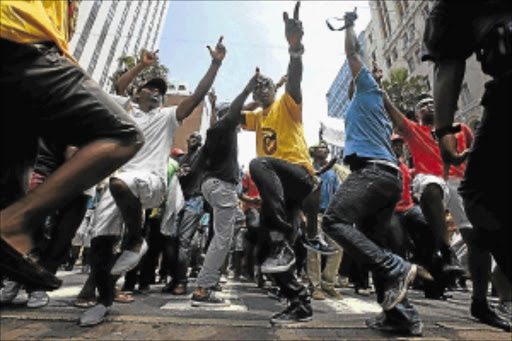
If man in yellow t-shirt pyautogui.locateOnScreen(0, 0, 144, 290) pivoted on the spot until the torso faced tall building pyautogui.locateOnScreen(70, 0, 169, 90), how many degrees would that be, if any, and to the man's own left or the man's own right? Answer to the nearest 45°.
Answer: approximately 90° to the man's own left

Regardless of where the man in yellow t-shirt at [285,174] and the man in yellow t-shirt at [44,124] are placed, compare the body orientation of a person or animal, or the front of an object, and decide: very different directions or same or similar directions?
very different directions

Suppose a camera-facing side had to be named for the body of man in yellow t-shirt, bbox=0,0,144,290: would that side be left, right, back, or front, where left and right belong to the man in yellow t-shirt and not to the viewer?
right

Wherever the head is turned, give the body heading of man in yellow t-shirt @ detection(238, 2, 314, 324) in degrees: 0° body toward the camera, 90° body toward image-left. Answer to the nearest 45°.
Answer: approximately 45°

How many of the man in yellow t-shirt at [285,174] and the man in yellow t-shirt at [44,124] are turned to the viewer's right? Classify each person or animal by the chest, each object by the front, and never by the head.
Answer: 1

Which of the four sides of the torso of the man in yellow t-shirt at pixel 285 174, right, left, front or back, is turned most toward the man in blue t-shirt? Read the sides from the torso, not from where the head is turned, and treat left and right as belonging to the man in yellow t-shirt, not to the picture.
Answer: left

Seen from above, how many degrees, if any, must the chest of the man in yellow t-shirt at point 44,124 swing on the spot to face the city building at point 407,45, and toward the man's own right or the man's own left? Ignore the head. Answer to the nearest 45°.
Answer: approximately 45° to the man's own left
